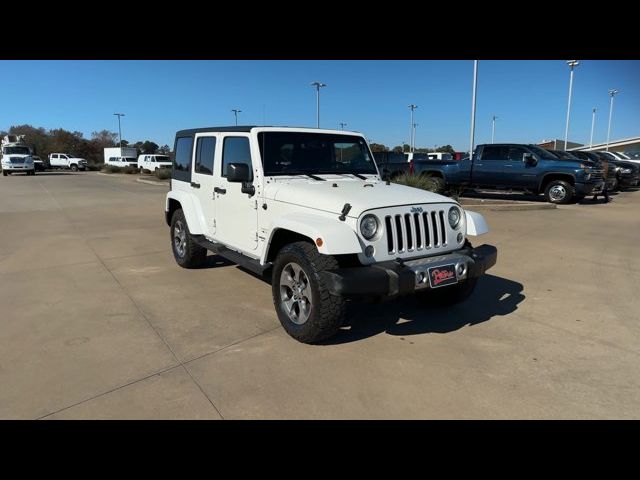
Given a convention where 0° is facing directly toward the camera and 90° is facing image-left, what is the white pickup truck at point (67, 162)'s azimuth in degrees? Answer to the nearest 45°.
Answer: approximately 315°

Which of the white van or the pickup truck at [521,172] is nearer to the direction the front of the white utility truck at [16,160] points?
the pickup truck

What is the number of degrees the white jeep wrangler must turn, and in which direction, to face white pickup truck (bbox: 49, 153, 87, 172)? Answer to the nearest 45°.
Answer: approximately 180°

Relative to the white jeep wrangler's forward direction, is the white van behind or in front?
behind
